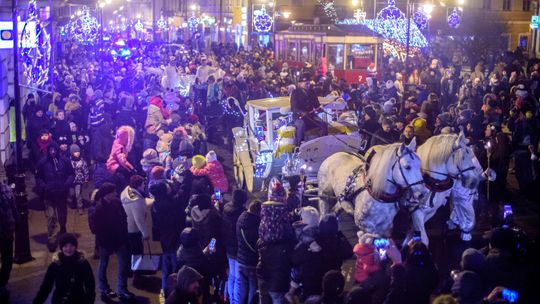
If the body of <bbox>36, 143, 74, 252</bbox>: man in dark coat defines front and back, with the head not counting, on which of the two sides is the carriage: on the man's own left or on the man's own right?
on the man's own left

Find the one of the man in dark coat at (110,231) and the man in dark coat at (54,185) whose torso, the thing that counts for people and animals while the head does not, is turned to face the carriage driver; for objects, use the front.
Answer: the man in dark coat at (110,231)

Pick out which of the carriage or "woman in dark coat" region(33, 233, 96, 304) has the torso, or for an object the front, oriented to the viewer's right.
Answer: the carriage

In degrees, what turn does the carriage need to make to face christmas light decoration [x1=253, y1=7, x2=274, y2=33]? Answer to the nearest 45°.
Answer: approximately 90° to its left

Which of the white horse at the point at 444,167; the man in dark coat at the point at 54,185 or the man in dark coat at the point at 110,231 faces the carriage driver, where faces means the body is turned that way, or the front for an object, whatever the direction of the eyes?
the man in dark coat at the point at 110,231

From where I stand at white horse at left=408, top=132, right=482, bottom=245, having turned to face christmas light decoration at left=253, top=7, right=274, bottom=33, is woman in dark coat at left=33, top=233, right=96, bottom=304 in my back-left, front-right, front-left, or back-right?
back-left

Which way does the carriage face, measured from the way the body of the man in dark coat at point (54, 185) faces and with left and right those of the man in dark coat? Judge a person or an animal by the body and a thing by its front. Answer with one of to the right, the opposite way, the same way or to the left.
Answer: to the left

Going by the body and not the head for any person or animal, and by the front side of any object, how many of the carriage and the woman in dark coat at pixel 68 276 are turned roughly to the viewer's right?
1

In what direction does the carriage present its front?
to the viewer's right

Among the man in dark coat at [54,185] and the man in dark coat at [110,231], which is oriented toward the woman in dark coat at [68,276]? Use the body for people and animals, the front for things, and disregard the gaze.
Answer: the man in dark coat at [54,185]

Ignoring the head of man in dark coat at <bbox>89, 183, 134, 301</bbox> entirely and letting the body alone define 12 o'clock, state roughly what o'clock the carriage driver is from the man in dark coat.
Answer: The carriage driver is roughly at 12 o'clock from the man in dark coat.

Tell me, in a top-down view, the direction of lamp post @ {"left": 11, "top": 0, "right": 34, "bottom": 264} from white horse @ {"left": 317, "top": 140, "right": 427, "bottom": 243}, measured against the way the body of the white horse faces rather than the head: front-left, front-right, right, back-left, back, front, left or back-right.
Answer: back-right
